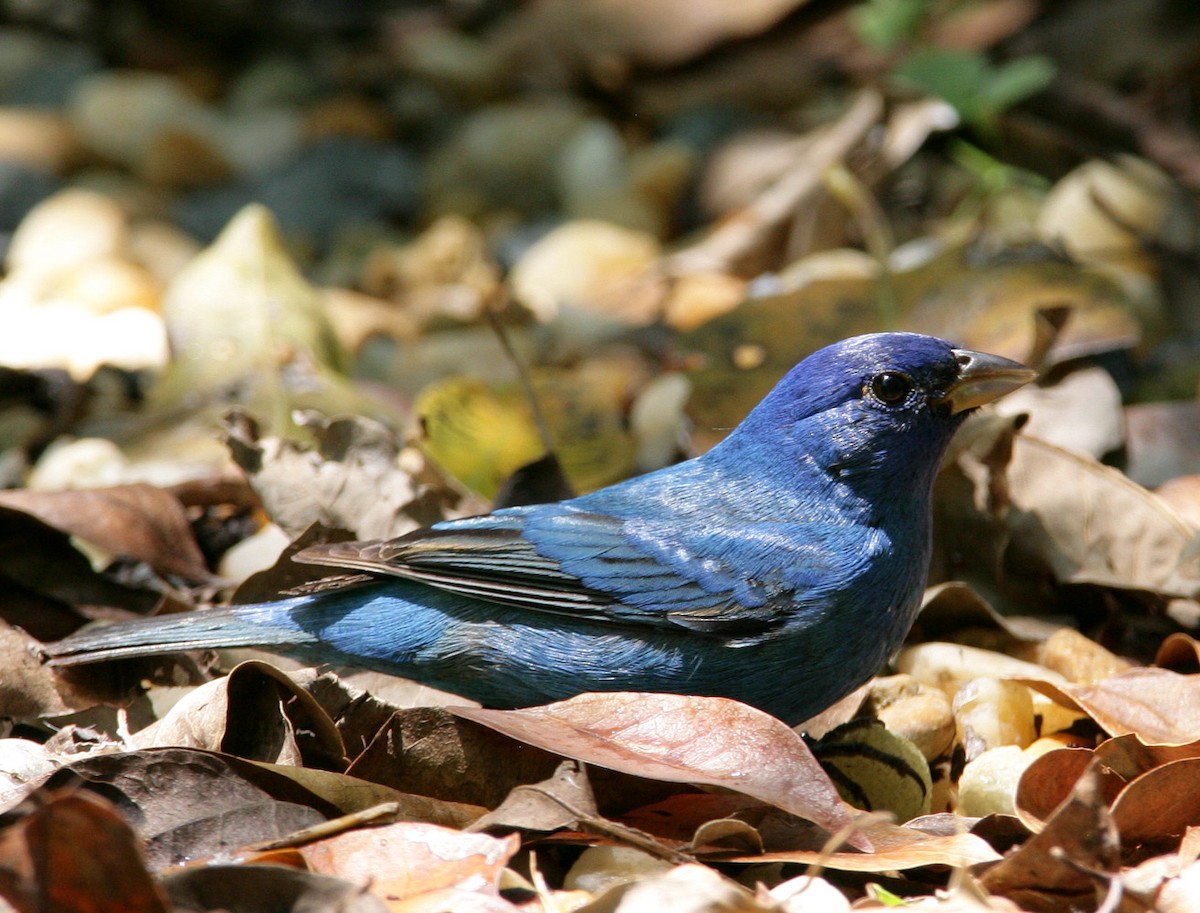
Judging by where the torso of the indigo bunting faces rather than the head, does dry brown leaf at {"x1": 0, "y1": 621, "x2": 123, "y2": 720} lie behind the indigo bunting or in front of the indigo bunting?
behind

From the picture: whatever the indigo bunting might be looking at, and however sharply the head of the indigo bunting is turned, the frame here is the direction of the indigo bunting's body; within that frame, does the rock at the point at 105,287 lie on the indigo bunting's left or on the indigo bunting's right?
on the indigo bunting's left

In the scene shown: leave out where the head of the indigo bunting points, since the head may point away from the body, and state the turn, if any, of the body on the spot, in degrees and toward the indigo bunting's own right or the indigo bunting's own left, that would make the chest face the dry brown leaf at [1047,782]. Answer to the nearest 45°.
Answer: approximately 45° to the indigo bunting's own right

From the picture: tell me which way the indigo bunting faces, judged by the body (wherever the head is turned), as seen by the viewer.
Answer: to the viewer's right

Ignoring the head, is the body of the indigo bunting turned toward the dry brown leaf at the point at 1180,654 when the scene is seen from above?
yes

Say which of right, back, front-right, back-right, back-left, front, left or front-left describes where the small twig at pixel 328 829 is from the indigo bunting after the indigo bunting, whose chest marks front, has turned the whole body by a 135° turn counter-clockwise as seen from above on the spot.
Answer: left
